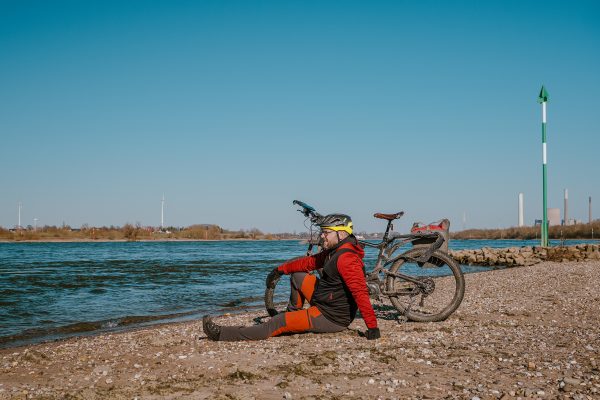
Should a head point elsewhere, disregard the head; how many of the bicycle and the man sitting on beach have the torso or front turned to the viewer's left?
2

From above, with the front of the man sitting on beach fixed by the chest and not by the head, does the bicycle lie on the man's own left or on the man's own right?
on the man's own right

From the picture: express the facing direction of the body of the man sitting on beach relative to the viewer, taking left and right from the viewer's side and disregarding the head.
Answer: facing to the left of the viewer

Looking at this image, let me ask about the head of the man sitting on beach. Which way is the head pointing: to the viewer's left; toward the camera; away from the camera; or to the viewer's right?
to the viewer's left

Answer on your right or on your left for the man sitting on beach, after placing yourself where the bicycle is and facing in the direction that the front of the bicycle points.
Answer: on your left

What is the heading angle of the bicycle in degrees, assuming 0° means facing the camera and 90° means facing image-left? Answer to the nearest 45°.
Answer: approximately 90°
